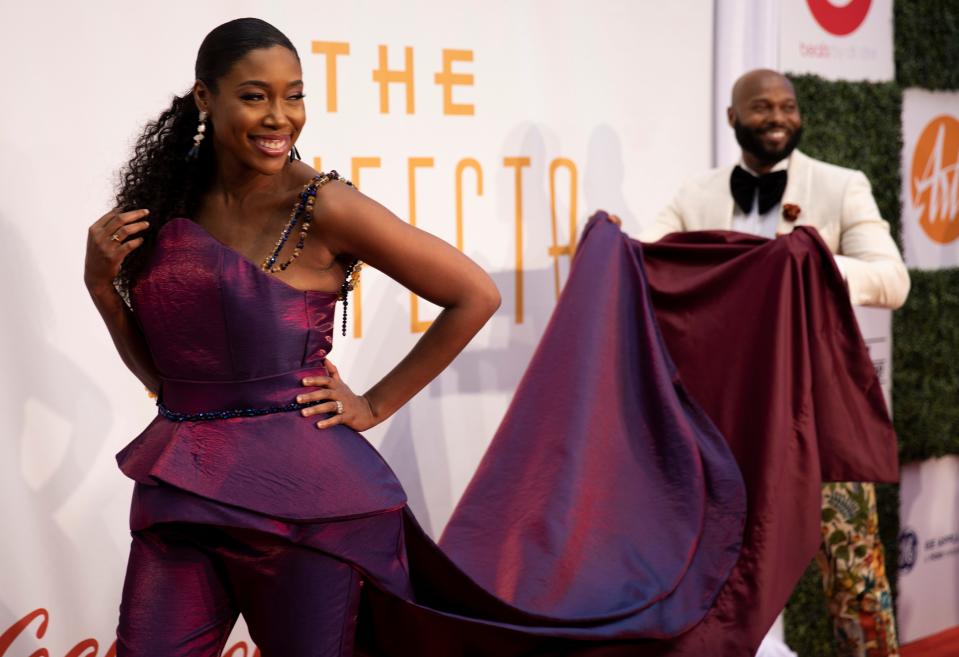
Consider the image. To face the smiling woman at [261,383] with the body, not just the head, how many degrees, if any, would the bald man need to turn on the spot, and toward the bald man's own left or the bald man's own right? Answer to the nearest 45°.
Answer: approximately 45° to the bald man's own right

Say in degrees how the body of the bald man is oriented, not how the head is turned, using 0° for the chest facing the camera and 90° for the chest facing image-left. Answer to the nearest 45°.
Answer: approximately 0°
